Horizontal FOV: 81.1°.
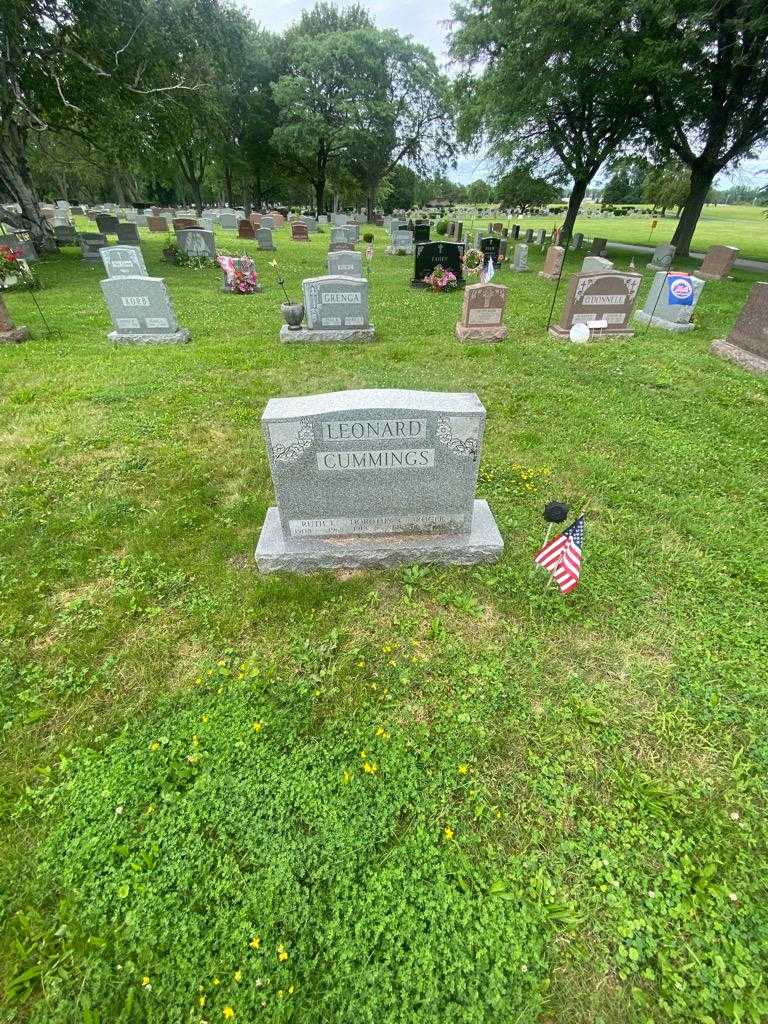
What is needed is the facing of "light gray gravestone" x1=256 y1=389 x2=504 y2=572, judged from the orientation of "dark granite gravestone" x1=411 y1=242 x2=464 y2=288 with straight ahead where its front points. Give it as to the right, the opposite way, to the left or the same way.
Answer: the same way

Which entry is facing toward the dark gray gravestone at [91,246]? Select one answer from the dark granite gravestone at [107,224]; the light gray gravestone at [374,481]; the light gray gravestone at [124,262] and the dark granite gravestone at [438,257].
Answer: the dark granite gravestone at [107,224]

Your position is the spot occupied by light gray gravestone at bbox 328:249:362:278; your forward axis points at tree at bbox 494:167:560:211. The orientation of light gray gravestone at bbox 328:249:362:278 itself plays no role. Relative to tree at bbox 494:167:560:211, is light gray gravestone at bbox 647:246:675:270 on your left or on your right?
right

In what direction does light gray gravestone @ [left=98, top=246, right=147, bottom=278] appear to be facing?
toward the camera

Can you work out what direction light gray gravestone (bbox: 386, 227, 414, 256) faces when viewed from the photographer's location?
facing the viewer

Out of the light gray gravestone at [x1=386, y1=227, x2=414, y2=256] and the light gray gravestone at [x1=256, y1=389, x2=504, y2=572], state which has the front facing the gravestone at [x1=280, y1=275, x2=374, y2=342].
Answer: the light gray gravestone at [x1=386, y1=227, x2=414, y2=256]

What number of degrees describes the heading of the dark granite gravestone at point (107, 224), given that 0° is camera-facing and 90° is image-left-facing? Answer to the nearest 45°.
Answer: approximately 0°

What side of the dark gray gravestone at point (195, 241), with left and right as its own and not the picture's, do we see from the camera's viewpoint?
front

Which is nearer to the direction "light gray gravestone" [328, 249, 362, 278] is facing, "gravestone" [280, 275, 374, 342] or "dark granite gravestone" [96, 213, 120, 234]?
the gravestone

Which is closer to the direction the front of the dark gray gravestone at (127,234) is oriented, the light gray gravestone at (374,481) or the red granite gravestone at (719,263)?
the light gray gravestone

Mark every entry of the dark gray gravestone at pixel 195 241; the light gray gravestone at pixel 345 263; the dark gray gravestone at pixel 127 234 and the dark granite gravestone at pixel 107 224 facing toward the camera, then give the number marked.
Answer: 4

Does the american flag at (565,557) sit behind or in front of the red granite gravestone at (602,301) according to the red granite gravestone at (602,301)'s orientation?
in front

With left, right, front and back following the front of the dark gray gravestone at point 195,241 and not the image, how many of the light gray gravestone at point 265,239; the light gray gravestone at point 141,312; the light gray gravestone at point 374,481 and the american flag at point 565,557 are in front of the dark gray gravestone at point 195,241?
3

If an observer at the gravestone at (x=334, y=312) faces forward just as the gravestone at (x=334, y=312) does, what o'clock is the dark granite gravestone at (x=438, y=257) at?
The dark granite gravestone is roughly at 7 o'clock from the gravestone.

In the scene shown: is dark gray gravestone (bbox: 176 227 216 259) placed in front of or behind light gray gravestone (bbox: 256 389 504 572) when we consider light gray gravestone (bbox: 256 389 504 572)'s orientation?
behind

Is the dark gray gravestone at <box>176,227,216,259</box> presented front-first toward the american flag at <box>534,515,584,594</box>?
yes

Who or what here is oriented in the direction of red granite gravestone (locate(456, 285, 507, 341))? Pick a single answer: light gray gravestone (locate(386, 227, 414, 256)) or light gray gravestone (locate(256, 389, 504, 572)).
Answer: light gray gravestone (locate(386, 227, 414, 256))

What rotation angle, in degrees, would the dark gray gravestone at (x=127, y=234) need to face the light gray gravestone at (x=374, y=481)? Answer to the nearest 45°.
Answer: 0° — it already faces it

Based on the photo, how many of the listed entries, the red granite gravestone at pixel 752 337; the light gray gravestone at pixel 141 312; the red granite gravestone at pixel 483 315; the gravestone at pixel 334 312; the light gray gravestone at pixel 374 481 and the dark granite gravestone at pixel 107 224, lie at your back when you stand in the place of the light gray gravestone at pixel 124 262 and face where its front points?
1

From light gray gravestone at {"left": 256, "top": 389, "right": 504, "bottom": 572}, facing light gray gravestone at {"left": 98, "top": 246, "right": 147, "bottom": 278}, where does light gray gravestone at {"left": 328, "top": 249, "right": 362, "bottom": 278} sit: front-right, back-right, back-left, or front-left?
front-right
